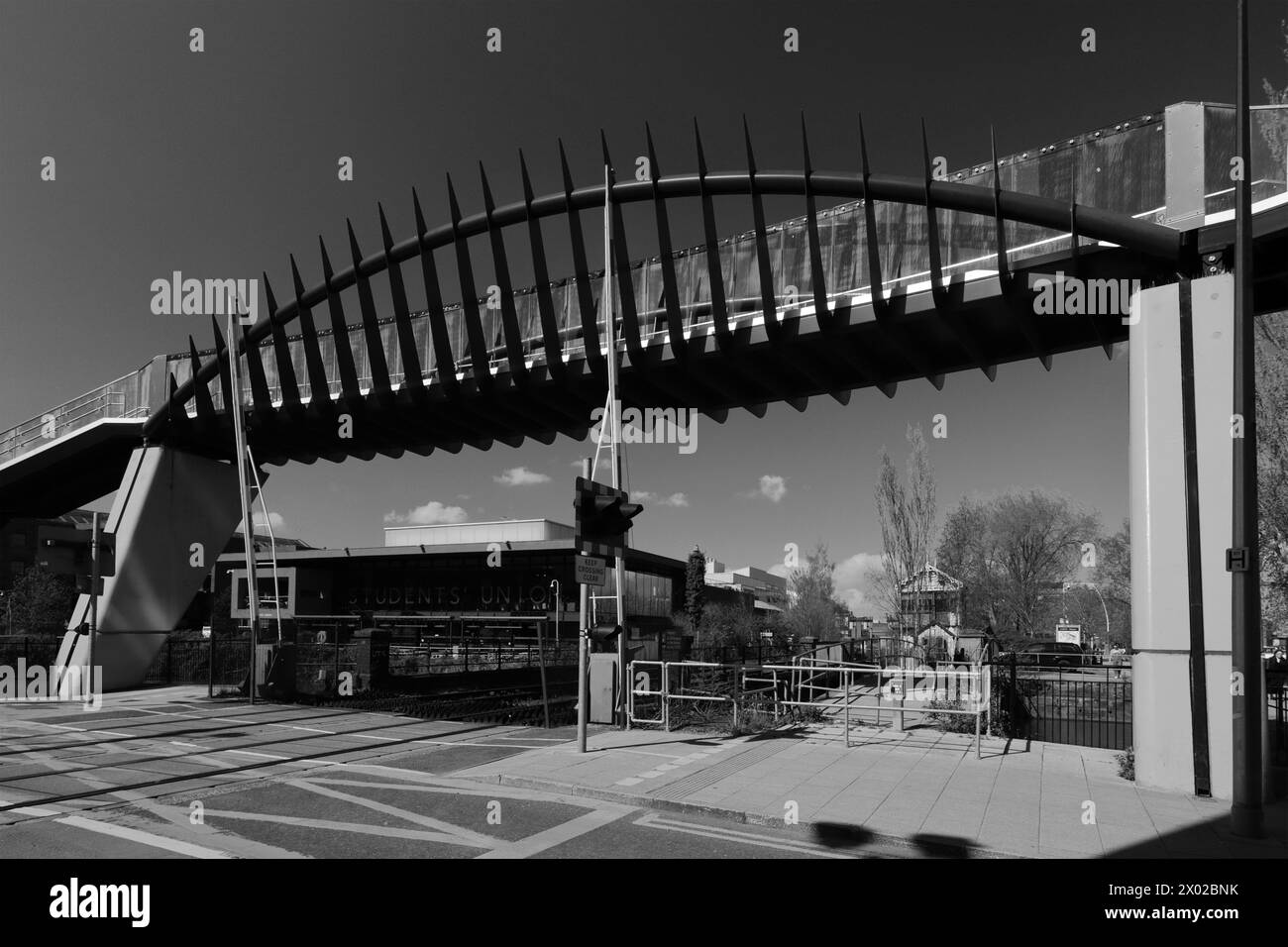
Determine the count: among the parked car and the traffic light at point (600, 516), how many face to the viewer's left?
1

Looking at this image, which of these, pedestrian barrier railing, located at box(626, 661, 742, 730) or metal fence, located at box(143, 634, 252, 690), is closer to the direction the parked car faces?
the metal fence

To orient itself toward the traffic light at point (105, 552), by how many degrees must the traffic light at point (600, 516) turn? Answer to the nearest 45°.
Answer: approximately 180°

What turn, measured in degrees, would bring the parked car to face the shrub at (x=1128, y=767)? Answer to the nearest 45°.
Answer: approximately 90° to its left

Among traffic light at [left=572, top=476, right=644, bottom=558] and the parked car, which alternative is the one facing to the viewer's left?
the parked car

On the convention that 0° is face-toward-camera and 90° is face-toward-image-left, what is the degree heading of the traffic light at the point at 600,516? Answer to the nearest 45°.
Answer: approximately 315°

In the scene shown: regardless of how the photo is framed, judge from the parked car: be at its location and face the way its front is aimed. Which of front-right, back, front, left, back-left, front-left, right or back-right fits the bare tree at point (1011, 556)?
right

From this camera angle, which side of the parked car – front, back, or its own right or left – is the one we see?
left
